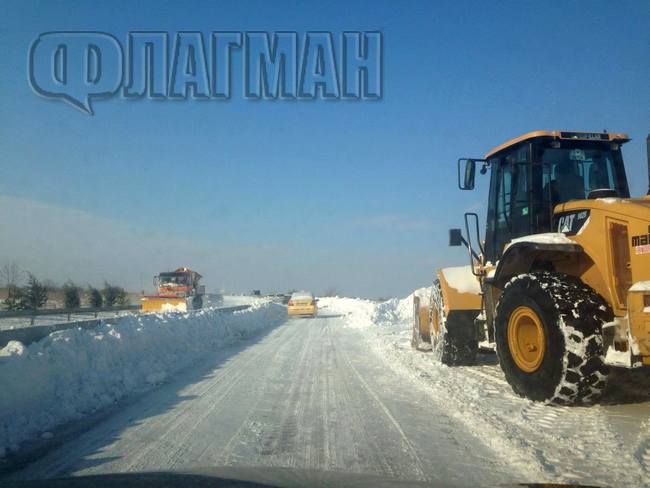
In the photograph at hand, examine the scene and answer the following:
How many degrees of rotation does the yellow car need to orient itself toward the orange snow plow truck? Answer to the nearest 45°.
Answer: approximately 45° to its left

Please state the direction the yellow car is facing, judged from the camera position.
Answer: facing away from the viewer

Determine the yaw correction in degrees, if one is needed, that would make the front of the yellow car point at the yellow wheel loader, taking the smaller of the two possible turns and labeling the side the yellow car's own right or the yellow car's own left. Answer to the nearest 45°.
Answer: approximately 180°

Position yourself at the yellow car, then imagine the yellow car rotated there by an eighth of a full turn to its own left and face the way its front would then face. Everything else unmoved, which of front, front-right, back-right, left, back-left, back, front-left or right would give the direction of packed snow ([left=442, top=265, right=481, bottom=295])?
back-left

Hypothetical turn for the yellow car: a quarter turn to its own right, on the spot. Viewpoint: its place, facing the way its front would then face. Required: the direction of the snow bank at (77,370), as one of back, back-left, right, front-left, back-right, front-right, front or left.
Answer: right

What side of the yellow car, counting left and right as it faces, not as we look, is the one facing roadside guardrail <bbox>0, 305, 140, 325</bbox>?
left

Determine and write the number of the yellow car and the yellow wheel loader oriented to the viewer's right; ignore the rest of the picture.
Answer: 0

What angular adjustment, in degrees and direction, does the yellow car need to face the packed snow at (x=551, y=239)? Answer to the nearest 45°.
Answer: approximately 180°

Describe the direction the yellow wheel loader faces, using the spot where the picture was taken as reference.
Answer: facing away from the viewer and to the left of the viewer
